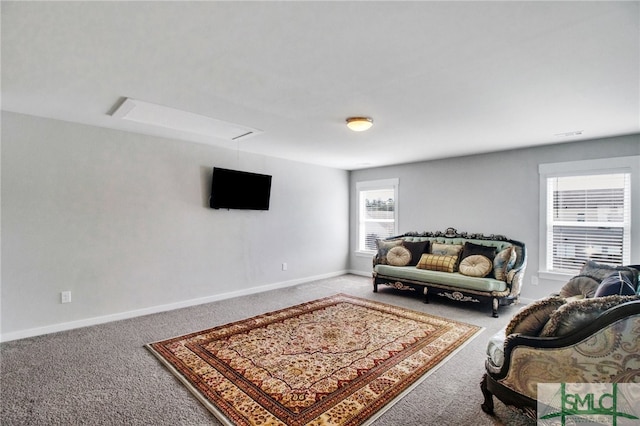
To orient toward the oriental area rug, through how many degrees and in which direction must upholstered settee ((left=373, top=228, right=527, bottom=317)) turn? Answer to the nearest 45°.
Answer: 0° — it already faces it

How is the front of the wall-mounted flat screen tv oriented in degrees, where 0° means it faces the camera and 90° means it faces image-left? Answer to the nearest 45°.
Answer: approximately 315°

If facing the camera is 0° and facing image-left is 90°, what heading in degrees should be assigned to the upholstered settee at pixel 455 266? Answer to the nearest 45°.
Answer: approximately 45°

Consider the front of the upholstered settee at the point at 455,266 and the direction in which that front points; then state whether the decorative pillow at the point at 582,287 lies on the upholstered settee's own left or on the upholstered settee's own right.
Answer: on the upholstered settee's own left

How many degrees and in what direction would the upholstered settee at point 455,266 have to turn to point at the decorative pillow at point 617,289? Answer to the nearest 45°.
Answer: approximately 45° to its left

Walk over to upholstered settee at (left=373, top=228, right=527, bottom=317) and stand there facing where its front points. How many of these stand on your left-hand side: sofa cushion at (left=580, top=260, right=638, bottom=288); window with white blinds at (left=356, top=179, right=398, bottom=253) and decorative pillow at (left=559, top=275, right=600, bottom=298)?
2
